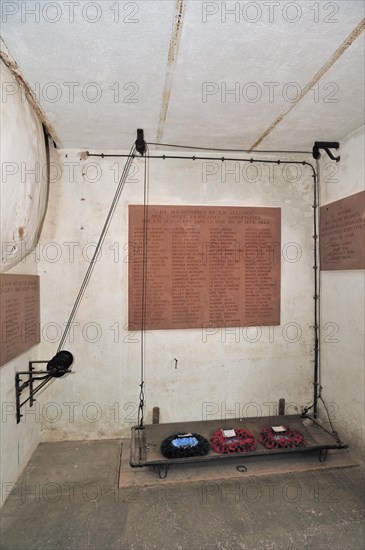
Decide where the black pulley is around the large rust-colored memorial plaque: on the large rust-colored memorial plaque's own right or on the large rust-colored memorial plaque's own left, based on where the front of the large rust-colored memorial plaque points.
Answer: on the large rust-colored memorial plaque's own right

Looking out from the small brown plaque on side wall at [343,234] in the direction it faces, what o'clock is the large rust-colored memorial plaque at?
The large rust-colored memorial plaque is roughly at 1 o'clock from the small brown plaque on side wall.

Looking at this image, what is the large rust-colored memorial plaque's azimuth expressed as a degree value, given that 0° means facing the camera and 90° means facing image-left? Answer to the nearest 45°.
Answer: approximately 0°

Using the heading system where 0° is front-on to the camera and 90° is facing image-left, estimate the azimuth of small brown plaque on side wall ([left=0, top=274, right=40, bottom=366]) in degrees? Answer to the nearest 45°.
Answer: approximately 315°

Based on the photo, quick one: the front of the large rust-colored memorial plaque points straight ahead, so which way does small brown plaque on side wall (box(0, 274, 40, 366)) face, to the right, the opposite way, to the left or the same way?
to the left

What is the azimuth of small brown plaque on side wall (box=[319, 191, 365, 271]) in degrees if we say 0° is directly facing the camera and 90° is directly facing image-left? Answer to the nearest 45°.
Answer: approximately 45°
